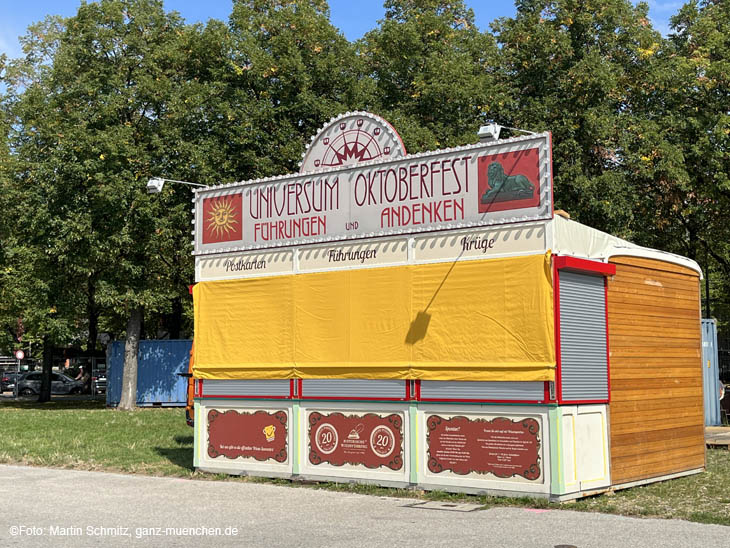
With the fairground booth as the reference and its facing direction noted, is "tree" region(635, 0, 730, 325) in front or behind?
behind

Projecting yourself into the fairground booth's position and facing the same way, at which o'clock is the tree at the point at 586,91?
The tree is roughly at 5 o'clock from the fairground booth.

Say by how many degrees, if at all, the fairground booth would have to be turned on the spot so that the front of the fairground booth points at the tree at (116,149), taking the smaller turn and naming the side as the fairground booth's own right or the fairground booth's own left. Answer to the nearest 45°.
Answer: approximately 90° to the fairground booth's own right

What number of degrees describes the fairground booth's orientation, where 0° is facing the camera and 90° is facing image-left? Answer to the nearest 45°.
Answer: approximately 45°

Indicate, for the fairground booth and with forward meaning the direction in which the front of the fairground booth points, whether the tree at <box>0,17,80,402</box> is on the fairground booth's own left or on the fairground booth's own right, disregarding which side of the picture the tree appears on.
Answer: on the fairground booth's own right

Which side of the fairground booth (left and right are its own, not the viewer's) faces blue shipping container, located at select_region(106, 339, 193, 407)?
right

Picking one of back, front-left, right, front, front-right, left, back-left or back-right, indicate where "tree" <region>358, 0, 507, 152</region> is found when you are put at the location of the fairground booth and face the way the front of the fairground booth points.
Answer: back-right

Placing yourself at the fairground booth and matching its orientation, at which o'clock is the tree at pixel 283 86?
The tree is roughly at 4 o'clock from the fairground booth.
